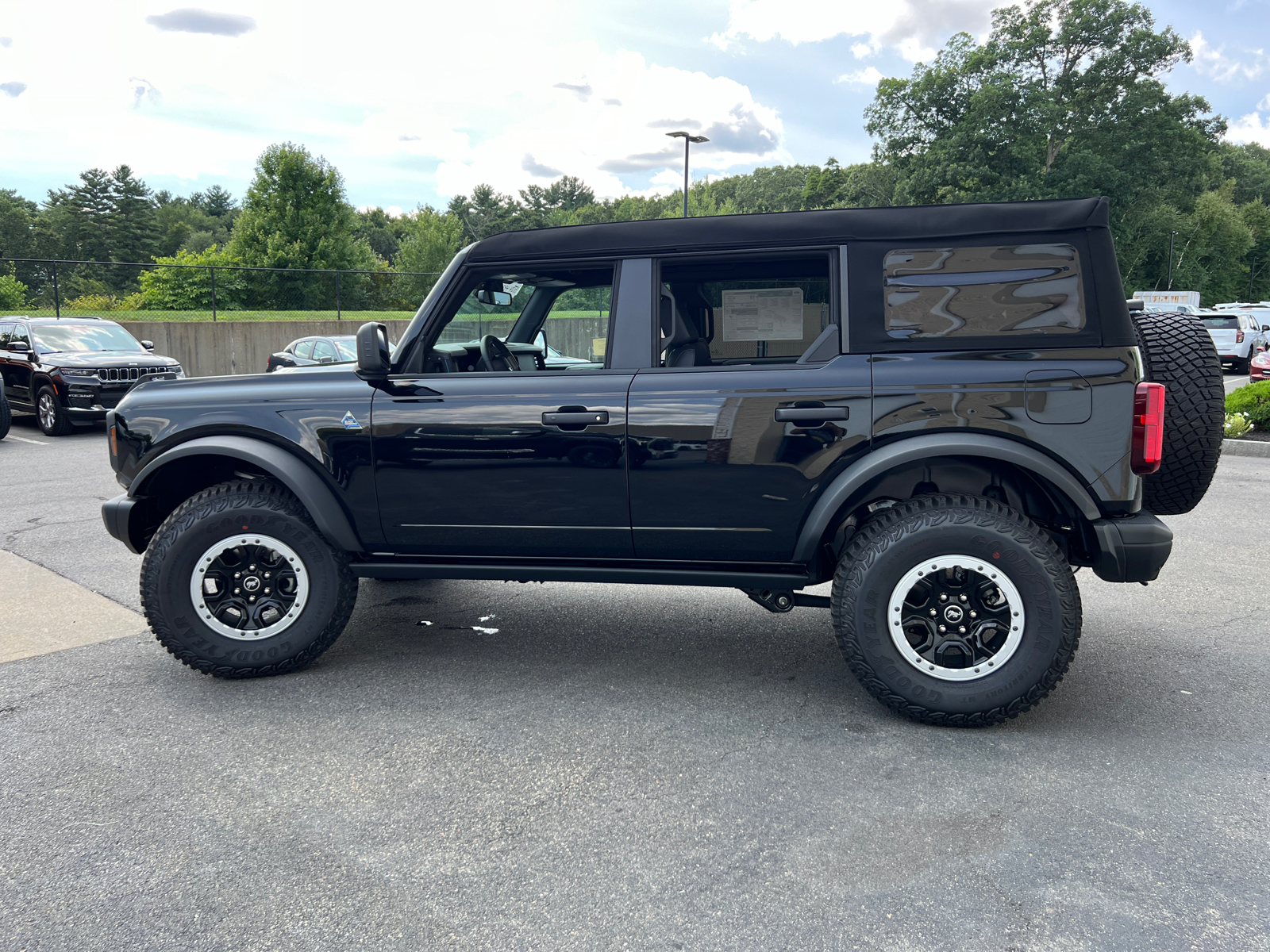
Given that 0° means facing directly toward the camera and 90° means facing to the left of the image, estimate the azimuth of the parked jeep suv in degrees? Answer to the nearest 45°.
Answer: approximately 315°

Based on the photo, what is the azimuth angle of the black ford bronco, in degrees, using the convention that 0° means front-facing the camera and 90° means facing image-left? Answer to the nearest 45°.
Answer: approximately 90°

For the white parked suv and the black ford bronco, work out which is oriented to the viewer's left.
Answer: the black ford bronco

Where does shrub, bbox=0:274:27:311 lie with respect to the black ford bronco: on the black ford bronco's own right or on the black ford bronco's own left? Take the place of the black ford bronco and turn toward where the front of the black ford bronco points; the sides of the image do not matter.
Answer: on the black ford bronco's own right

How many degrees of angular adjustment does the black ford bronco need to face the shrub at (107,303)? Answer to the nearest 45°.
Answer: approximately 45° to its right
